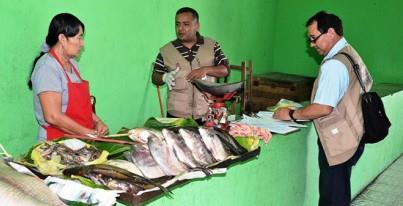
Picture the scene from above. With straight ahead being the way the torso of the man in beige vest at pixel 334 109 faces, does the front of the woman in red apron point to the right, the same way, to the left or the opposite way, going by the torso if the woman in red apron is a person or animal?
the opposite way

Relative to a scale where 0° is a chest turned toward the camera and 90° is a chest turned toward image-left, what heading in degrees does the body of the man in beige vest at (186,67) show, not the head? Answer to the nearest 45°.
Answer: approximately 0°

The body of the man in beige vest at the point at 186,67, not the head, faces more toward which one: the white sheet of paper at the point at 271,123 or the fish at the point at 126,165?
the fish

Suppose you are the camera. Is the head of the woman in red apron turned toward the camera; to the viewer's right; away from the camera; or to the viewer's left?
to the viewer's right

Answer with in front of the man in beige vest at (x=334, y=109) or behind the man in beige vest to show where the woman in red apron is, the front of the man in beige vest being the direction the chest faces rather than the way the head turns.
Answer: in front

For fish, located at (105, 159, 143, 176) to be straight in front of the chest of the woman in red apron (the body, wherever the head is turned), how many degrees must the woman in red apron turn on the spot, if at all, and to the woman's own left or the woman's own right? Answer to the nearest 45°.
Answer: approximately 45° to the woman's own right

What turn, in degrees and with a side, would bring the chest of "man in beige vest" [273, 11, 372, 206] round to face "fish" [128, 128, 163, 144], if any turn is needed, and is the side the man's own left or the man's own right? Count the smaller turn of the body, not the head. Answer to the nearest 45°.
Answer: approximately 45° to the man's own left

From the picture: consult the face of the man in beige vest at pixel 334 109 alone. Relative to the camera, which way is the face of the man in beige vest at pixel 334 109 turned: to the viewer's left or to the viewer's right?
to the viewer's left

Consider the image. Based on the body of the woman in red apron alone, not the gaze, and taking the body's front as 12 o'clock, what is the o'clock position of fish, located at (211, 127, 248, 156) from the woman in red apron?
The fish is roughly at 12 o'clock from the woman in red apron.

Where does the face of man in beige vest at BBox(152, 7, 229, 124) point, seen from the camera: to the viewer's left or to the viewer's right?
to the viewer's left

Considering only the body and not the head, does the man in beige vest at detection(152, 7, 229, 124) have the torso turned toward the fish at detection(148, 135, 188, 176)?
yes

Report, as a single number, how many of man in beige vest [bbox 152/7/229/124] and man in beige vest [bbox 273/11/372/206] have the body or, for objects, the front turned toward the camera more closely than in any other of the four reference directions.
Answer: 1

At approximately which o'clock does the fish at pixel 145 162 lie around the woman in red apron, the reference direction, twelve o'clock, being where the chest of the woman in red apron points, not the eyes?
The fish is roughly at 1 o'clock from the woman in red apron.

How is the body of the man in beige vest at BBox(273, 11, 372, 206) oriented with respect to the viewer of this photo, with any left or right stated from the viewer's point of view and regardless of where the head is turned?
facing to the left of the viewer

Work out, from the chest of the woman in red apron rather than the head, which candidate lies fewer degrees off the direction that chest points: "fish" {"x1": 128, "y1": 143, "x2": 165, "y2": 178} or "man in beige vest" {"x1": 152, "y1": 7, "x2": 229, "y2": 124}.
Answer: the fish
